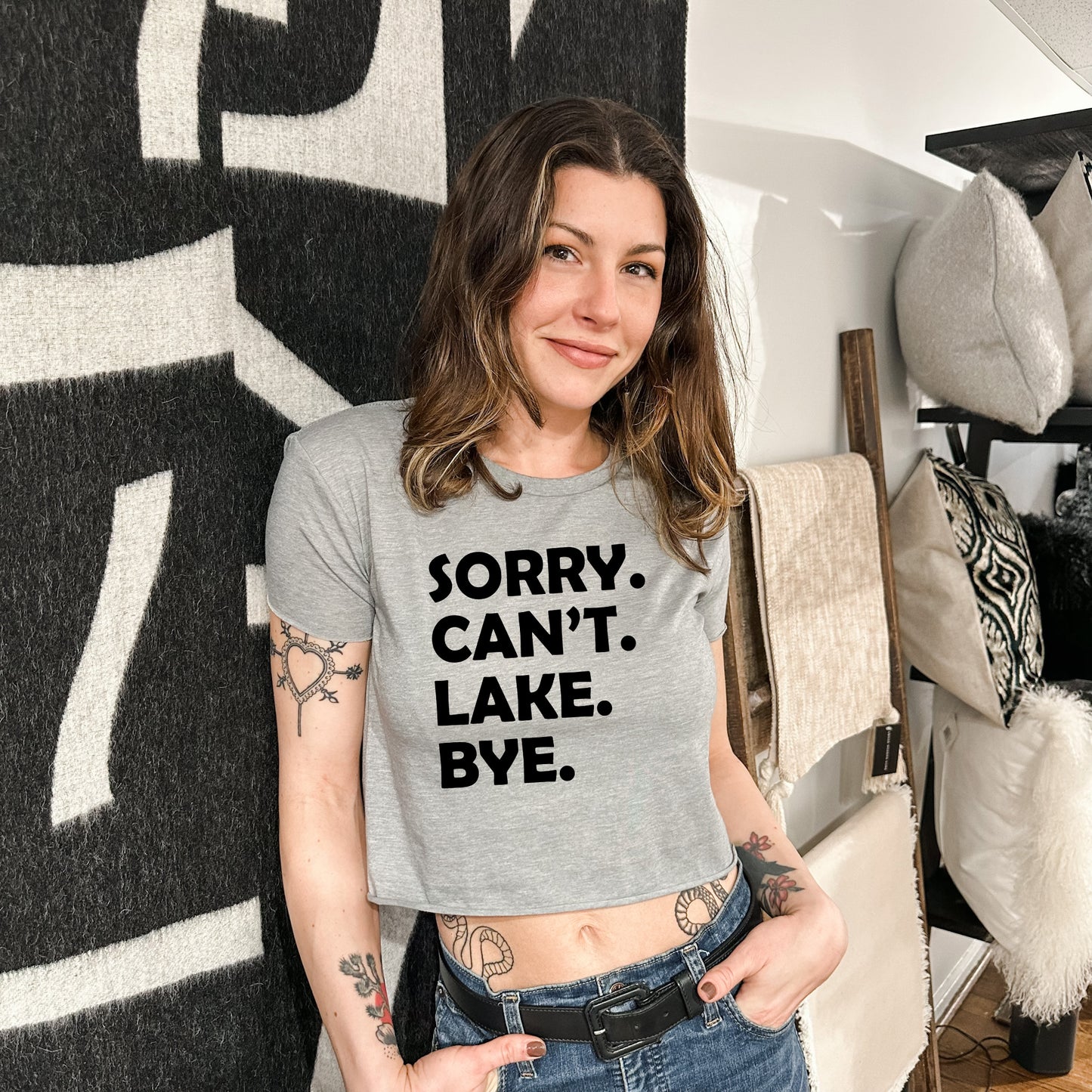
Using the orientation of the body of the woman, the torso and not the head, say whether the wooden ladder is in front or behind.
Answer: behind

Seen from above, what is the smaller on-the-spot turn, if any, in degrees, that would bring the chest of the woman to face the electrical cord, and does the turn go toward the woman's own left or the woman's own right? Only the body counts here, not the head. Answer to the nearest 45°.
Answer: approximately 135° to the woman's own left

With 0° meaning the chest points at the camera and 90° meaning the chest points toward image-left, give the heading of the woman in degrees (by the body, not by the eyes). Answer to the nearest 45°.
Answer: approximately 0°
